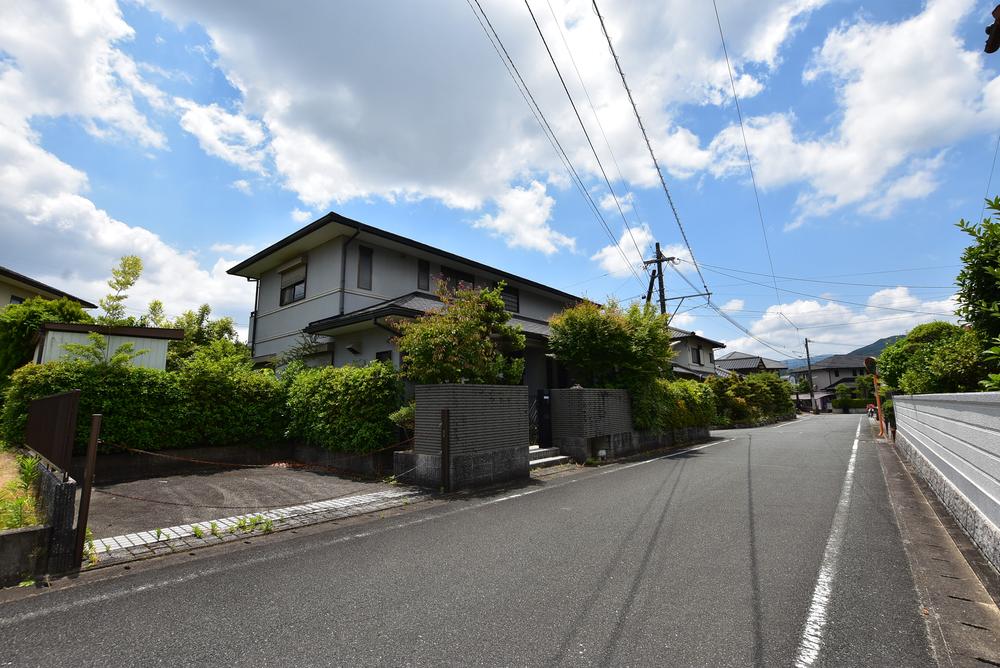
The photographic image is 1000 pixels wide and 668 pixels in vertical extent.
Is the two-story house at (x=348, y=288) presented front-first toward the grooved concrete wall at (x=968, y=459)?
yes

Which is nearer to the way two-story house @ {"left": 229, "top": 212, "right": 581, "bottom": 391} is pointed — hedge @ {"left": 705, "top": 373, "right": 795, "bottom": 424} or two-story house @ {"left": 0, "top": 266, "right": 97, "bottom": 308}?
the hedge

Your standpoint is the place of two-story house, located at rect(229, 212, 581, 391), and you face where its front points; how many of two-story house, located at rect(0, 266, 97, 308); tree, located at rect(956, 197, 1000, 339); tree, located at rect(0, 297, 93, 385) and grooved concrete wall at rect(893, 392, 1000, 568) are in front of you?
2

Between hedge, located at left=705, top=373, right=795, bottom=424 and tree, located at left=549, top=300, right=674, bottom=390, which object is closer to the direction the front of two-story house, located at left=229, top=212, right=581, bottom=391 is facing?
the tree

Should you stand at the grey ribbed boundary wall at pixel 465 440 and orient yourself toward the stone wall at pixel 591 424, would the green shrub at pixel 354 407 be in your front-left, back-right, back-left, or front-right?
back-left

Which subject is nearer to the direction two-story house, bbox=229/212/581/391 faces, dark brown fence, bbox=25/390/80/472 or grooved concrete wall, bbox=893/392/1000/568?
the grooved concrete wall

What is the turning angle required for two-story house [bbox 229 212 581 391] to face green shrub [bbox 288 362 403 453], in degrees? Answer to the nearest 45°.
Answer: approximately 45° to its right

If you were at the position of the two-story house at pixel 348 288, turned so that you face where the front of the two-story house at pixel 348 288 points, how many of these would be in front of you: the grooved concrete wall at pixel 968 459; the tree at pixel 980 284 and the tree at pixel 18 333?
2

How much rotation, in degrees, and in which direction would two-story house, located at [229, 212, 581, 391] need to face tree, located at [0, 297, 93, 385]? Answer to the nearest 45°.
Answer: approximately 135° to its right

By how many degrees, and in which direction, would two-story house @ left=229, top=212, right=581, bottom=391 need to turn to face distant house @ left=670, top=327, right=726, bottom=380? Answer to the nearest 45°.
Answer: approximately 90° to its left

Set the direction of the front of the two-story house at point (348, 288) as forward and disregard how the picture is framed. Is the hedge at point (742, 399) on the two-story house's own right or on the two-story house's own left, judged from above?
on the two-story house's own left

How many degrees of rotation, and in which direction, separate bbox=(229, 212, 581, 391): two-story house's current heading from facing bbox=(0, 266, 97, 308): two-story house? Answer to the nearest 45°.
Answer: approximately 180°

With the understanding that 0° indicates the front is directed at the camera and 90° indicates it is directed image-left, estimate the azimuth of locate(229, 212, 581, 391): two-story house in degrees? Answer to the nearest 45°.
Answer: approximately 315°

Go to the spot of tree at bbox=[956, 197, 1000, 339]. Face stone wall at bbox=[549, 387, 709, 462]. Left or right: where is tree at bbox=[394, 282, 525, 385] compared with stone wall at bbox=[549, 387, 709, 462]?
left

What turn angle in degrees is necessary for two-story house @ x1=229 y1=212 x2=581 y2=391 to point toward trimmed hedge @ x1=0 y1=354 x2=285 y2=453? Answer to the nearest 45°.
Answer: approximately 90° to its right
